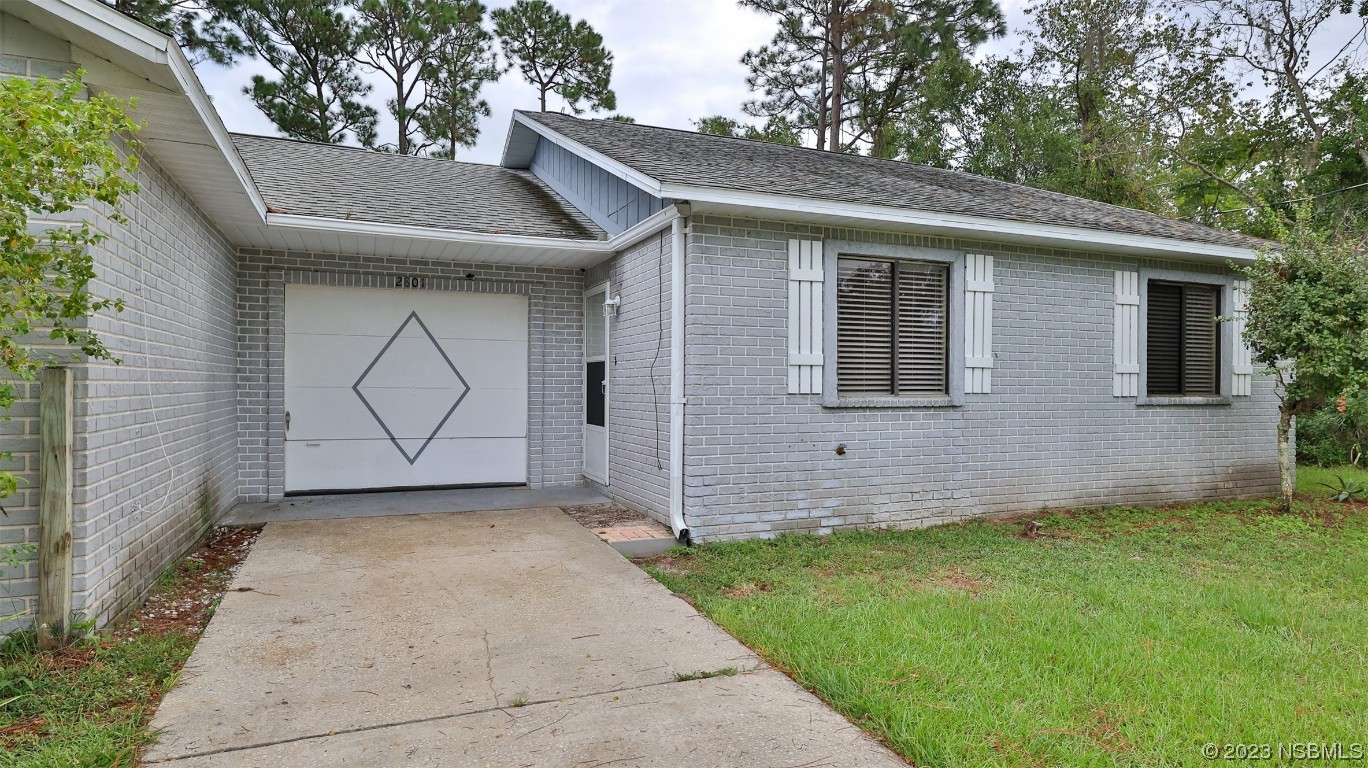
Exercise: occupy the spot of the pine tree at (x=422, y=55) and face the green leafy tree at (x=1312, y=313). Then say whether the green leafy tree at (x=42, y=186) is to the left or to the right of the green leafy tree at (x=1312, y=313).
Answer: right

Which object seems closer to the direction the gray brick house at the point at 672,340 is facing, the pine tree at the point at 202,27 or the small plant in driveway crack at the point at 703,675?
the small plant in driveway crack

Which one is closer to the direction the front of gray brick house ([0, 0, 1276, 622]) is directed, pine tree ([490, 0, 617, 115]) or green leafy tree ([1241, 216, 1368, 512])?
the green leafy tree

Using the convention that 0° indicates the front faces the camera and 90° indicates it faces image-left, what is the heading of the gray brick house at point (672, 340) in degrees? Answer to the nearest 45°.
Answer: approximately 0°

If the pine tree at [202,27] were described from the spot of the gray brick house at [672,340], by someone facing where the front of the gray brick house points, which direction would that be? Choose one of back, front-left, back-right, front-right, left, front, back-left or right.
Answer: back-right

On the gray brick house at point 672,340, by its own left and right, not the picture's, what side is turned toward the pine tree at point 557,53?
back

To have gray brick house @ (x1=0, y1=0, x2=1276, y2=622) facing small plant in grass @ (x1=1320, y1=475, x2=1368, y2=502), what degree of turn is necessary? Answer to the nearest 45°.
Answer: approximately 90° to its left

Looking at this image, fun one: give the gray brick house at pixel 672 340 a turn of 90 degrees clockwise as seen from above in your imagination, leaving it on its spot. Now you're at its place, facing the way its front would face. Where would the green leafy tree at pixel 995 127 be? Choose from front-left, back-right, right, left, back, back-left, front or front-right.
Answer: back-right

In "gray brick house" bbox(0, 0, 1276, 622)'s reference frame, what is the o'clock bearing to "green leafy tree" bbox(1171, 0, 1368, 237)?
The green leafy tree is roughly at 8 o'clock from the gray brick house.

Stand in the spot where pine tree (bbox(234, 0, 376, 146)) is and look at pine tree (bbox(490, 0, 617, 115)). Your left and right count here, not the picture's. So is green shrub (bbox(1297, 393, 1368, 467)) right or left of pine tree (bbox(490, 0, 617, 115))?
right

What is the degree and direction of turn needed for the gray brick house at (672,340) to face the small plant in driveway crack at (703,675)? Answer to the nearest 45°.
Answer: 0° — it already faces it
